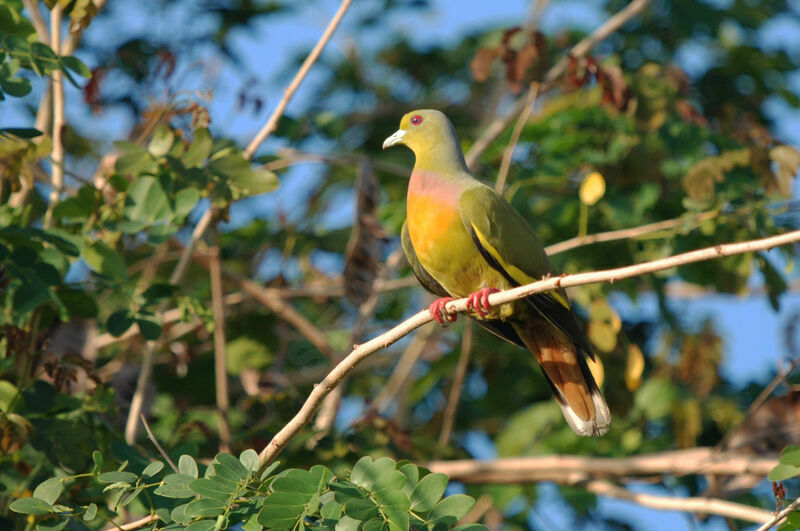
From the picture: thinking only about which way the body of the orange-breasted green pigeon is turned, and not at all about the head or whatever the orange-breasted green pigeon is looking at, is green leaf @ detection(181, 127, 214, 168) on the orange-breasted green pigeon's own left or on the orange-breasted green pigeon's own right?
on the orange-breasted green pigeon's own right

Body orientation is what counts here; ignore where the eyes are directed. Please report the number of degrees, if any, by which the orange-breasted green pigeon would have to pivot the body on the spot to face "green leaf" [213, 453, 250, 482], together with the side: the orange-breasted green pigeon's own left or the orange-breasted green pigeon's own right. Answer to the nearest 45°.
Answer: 0° — it already faces it

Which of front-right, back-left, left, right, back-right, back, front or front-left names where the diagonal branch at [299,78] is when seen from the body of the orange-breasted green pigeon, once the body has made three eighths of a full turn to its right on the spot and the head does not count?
front-left

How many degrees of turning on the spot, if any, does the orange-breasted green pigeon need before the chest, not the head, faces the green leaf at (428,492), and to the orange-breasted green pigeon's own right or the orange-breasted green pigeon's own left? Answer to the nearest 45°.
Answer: approximately 45° to the orange-breasted green pigeon's own left

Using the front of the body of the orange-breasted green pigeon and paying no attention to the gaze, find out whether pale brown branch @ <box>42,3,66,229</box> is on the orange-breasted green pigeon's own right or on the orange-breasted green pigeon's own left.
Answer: on the orange-breasted green pigeon's own right

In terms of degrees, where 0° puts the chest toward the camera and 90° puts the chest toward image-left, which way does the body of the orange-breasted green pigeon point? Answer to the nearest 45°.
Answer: approximately 45°

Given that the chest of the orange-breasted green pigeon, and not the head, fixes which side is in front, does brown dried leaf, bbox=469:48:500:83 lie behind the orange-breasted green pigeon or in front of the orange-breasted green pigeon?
behind

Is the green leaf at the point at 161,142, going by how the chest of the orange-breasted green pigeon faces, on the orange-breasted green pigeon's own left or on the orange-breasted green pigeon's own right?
on the orange-breasted green pigeon's own right
